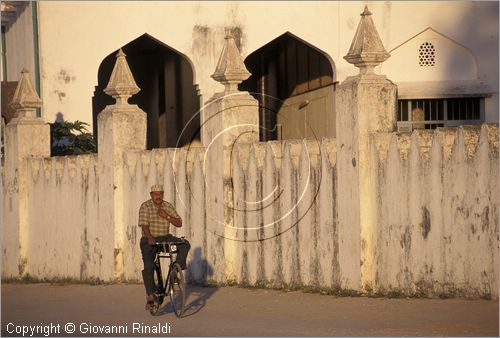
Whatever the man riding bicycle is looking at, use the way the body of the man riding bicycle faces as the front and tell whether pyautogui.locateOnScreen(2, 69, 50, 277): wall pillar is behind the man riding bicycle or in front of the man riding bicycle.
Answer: behind

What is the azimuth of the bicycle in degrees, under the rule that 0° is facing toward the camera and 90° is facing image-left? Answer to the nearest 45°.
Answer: approximately 315°

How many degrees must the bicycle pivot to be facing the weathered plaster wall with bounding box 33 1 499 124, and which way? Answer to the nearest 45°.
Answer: approximately 135° to its left

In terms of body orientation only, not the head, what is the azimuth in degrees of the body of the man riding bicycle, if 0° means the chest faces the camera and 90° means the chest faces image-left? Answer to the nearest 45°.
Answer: approximately 315°

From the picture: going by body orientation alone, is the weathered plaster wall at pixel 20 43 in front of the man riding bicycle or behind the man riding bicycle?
behind

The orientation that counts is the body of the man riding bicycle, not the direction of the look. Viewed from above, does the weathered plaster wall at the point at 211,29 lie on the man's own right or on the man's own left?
on the man's own left
